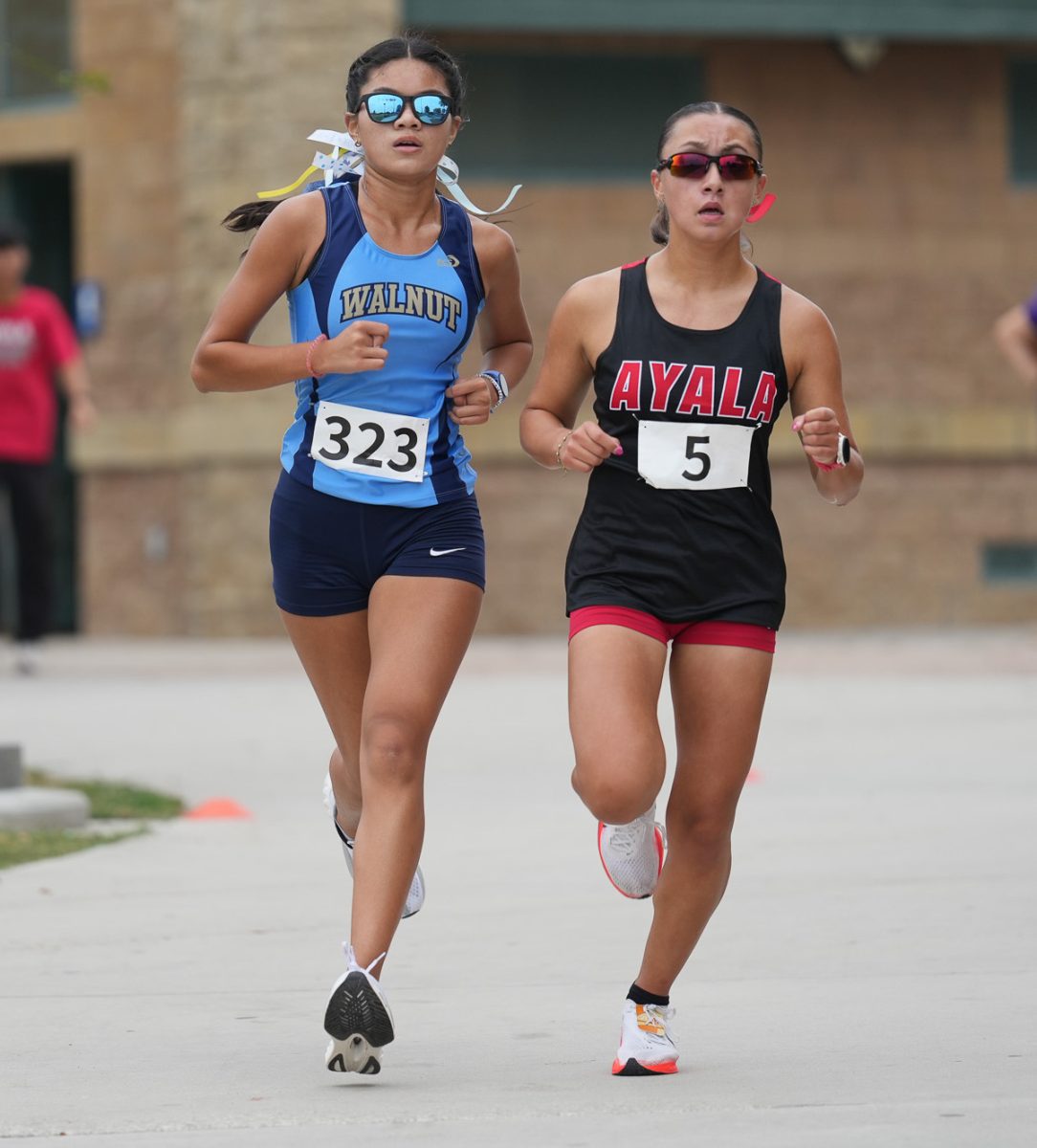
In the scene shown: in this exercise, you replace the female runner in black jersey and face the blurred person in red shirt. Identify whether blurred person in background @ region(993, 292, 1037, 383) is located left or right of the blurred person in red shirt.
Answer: right

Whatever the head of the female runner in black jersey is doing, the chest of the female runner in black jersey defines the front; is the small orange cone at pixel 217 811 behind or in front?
behind

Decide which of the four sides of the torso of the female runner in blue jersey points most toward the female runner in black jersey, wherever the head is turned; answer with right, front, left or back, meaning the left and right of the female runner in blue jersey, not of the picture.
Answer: left

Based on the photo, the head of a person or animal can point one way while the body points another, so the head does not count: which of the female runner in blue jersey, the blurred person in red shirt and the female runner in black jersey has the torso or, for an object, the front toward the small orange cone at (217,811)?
the blurred person in red shirt

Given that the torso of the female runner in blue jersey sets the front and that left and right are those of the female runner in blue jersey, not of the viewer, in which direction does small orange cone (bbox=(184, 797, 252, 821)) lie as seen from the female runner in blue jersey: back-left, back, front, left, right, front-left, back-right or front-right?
back

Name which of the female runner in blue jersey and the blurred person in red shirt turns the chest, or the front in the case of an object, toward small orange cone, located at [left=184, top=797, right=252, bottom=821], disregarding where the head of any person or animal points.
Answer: the blurred person in red shirt

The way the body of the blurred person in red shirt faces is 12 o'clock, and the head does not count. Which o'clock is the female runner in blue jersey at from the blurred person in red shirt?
The female runner in blue jersey is roughly at 12 o'clock from the blurred person in red shirt.

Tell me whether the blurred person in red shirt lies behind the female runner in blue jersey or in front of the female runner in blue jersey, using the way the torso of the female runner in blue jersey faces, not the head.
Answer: behind

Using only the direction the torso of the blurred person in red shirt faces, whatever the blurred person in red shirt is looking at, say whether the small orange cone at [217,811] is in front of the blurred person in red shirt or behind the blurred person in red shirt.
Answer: in front
